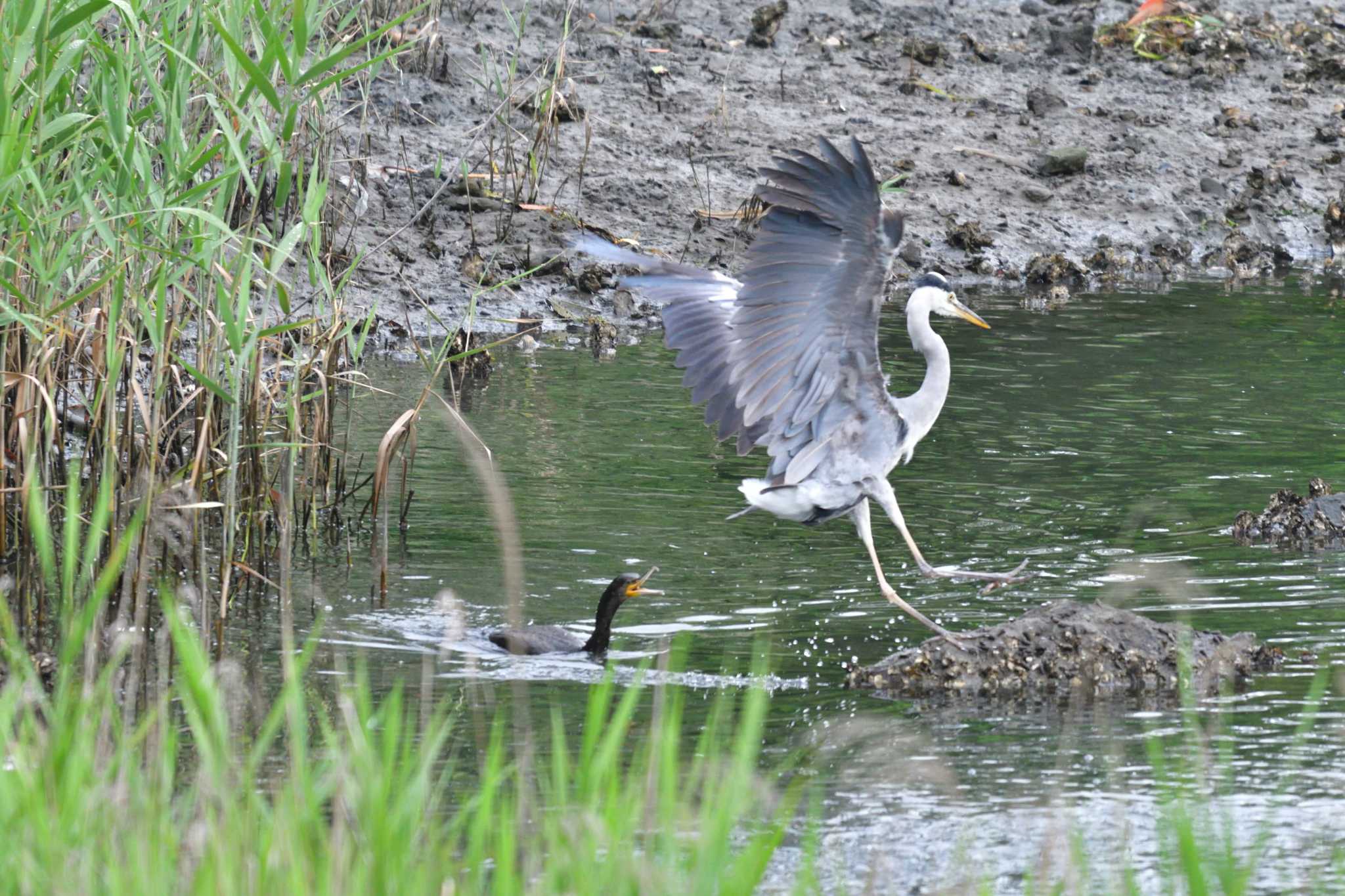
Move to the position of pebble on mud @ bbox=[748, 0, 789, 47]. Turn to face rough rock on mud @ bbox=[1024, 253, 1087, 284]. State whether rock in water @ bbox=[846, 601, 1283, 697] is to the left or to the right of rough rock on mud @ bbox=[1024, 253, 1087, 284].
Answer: right

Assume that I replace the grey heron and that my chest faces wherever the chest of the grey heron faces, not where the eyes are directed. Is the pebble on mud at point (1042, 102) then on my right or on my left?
on my left

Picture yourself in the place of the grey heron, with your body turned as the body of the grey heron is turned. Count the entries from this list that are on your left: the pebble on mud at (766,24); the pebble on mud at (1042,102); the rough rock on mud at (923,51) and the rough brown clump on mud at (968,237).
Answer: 4

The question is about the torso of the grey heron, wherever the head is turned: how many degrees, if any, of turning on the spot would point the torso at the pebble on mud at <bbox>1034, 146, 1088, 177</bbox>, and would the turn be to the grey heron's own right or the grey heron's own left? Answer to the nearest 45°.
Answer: approximately 90° to the grey heron's own left

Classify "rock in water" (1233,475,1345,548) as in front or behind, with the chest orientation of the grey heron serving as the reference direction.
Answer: in front

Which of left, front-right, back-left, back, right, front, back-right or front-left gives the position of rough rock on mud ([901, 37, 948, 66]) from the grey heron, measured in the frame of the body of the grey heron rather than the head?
left

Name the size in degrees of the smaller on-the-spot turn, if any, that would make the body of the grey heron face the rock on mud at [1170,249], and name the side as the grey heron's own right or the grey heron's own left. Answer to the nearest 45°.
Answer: approximately 90° to the grey heron's own left

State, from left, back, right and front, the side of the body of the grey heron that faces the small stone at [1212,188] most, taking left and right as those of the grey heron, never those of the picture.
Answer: left

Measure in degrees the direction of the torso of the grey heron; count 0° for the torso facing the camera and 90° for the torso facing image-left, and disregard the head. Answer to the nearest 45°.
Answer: approximately 270°

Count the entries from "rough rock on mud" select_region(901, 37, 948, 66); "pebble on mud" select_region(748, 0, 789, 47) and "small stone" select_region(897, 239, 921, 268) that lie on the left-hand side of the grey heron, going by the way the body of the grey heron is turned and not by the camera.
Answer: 3

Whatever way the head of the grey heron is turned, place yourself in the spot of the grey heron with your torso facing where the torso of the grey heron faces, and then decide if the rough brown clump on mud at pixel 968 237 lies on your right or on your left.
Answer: on your left

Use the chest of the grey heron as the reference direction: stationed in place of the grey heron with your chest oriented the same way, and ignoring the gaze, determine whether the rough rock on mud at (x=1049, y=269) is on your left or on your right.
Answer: on your left
